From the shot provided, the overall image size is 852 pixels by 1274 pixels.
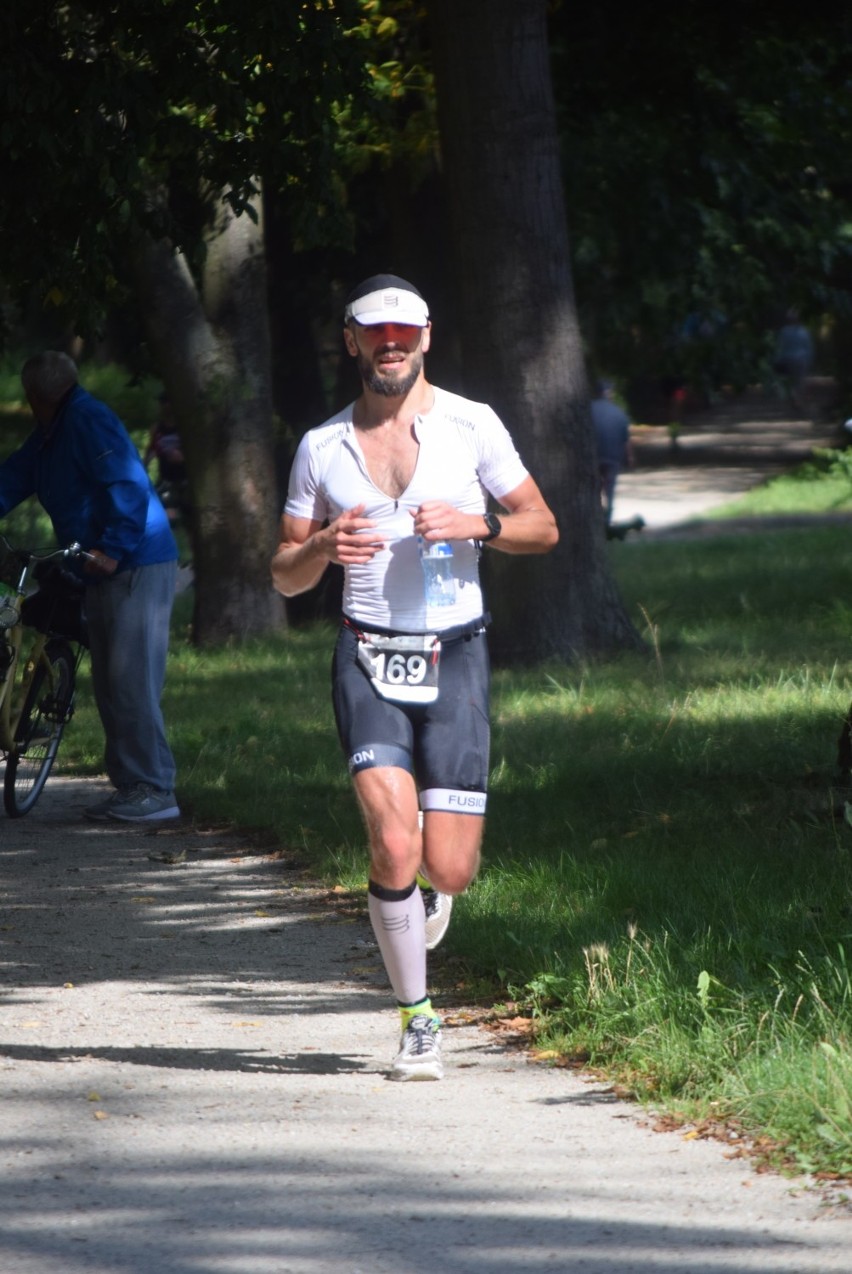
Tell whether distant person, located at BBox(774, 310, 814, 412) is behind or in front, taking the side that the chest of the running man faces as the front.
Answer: behind

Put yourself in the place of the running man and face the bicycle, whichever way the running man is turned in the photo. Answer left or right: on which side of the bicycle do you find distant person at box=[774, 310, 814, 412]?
right

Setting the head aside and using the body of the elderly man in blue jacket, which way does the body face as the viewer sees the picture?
to the viewer's left

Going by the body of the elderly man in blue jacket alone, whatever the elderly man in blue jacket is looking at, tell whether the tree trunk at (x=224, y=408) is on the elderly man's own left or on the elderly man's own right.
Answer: on the elderly man's own right

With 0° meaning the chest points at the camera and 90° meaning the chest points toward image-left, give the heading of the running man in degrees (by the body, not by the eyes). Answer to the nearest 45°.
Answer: approximately 0°

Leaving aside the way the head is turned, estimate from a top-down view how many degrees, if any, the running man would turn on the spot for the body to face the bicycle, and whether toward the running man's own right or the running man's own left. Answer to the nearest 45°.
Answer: approximately 135° to the running man's own right

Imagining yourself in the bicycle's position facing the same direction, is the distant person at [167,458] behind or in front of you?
behind

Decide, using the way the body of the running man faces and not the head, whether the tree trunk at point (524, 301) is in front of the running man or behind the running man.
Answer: behind

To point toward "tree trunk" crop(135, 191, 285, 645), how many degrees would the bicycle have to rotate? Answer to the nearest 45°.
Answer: approximately 135° to its right

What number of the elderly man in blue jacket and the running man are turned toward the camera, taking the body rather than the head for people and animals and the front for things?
1
